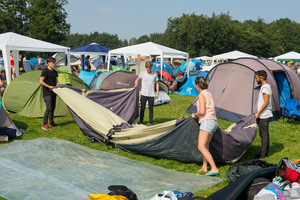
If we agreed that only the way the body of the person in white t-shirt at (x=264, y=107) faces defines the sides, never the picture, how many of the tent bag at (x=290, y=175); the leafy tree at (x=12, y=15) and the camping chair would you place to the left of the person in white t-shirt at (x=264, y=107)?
1

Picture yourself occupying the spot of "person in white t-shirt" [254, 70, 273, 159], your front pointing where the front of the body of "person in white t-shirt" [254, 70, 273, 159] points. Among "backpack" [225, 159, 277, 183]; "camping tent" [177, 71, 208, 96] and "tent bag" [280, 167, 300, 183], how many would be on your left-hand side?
2

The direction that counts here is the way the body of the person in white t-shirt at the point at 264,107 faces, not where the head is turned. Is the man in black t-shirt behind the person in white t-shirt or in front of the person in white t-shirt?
in front

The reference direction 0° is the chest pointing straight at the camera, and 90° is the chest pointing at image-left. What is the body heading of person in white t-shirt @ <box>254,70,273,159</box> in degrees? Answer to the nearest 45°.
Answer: approximately 90°

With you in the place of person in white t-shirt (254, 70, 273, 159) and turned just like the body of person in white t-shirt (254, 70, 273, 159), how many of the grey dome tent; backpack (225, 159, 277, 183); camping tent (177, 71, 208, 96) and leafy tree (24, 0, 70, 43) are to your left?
1

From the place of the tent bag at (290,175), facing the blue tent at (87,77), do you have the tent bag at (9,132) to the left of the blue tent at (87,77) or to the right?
left

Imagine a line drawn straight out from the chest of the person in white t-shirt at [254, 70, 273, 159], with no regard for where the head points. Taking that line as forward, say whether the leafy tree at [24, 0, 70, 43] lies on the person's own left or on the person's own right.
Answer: on the person's own right

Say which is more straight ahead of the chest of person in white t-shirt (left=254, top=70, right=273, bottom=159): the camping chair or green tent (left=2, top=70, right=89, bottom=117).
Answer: the green tent

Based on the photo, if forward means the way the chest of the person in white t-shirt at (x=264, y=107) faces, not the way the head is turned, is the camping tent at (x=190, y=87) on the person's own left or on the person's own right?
on the person's own right

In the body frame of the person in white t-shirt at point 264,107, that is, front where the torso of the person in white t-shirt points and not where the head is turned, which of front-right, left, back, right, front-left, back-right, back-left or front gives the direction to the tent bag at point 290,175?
left

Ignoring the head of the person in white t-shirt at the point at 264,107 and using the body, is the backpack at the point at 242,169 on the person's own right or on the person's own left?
on the person's own left

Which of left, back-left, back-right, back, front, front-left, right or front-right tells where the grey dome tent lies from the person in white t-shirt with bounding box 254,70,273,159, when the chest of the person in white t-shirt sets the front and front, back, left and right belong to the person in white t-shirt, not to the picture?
right

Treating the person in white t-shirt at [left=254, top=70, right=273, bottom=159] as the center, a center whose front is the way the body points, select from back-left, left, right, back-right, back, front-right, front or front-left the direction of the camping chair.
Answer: right

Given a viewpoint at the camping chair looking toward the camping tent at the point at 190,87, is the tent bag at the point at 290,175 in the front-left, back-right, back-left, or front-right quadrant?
back-left
